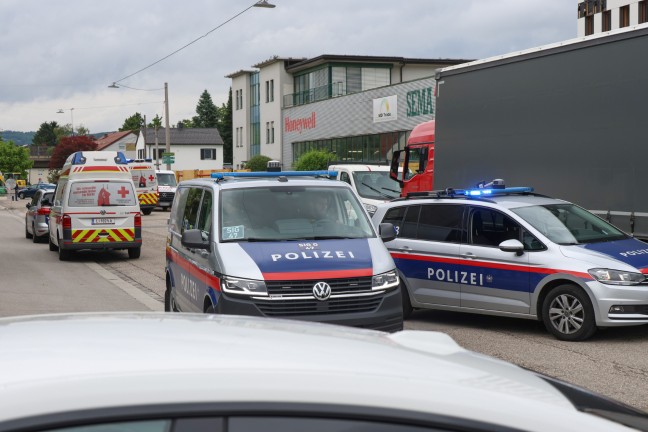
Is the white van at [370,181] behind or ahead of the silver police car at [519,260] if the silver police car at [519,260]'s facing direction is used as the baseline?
behind

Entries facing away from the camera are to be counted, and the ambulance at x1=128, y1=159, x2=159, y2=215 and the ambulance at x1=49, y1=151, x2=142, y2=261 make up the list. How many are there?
2

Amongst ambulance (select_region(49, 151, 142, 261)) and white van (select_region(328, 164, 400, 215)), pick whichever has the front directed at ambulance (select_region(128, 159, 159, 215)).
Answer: ambulance (select_region(49, 151, 142, 261))

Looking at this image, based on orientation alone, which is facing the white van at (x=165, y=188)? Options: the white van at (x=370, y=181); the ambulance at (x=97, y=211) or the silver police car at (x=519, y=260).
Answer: the ambulance

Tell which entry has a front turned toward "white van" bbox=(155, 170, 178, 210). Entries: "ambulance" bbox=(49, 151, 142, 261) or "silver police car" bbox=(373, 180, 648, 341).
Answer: the ambulance

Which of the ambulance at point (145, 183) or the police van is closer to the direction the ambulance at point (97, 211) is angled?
the ambulance

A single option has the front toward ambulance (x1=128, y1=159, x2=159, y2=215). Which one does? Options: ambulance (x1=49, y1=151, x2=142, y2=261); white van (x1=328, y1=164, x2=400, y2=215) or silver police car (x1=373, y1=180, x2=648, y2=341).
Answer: ambulance (x1=49, y1=151, x2=142, y2=261)

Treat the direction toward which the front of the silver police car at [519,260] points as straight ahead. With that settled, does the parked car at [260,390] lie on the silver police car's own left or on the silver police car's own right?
on the silver police car's own right

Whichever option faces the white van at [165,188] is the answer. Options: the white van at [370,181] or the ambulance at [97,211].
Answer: the ambulance

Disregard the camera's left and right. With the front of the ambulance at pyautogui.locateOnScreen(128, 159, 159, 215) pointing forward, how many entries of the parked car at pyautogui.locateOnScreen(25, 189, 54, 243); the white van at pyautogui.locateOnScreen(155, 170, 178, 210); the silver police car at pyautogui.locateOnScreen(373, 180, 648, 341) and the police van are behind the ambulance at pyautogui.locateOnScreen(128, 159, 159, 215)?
3

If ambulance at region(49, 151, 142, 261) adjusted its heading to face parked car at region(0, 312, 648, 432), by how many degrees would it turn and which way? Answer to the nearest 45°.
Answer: approximately 180°

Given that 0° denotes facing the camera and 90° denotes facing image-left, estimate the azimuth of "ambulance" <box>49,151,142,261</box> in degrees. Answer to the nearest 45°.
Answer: approximately 180°

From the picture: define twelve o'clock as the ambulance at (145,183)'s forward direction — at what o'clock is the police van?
The police van is roughly at 6 o'clock from the ambulance.

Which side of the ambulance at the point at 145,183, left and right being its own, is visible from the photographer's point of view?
back
